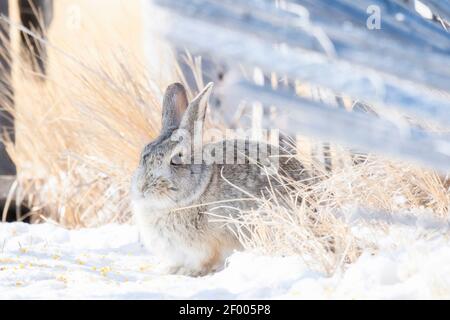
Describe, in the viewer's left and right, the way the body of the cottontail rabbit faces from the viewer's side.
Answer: facing the viewer and to the left of the viewer

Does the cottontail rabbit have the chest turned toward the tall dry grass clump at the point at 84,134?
no
